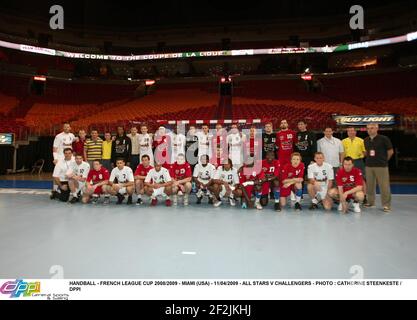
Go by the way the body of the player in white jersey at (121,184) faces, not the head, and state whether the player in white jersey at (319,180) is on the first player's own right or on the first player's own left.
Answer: on the first player's own left

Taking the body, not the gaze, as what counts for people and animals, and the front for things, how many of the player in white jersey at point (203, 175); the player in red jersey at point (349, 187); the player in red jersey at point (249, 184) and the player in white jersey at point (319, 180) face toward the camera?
4

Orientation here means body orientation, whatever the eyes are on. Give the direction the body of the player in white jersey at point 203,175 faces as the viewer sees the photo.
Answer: toward the camera

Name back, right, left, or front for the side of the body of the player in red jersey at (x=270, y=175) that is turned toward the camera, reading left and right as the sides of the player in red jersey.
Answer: front

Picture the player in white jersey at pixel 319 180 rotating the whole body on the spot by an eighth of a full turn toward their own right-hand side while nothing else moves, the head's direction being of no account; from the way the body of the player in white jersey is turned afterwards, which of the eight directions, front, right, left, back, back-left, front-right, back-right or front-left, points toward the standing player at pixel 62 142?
front-right

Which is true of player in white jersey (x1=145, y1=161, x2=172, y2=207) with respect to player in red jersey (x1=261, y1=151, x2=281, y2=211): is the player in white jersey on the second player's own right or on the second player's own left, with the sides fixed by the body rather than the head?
on the second player's own right

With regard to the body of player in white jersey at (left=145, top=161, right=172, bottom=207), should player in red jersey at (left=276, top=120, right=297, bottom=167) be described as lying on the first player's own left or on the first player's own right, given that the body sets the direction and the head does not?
on the first player's own left

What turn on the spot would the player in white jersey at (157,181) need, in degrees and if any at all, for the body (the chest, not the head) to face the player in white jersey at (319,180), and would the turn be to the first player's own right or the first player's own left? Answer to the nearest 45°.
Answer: approximately 90° to the first player's own left

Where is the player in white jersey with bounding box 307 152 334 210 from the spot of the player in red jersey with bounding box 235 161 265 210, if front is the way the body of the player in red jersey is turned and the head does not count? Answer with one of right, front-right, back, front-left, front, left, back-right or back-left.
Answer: left

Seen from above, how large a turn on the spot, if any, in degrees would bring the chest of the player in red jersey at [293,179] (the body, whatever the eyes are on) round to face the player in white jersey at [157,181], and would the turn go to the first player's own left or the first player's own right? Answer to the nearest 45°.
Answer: approximately 90° to the first player's own right

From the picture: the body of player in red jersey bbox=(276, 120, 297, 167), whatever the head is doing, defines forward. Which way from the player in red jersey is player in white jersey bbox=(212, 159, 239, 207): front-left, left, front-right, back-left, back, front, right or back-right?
front-right

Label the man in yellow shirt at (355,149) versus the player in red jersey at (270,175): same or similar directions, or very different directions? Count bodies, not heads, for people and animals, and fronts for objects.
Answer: same or similar directions

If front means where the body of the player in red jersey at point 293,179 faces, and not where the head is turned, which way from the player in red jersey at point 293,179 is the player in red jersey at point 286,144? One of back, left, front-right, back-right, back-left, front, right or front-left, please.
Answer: back
